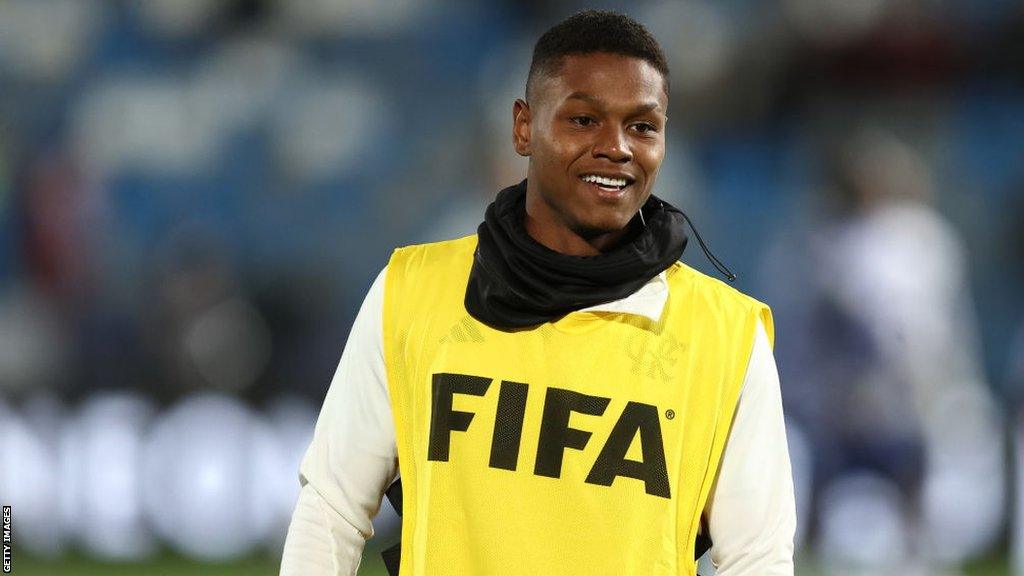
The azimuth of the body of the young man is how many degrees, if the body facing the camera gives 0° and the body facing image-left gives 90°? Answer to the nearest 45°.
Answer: approximately 0°

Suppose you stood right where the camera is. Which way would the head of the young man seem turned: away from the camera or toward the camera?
toward the camera

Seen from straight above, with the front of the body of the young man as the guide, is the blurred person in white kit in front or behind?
behind
